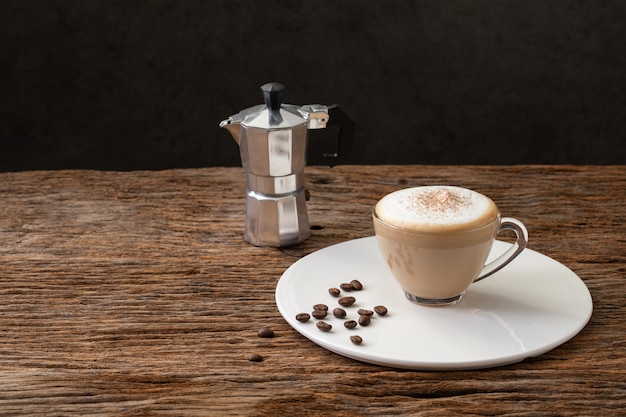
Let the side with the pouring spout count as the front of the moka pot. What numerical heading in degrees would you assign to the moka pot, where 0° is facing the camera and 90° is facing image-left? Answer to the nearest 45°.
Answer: approximately 90°

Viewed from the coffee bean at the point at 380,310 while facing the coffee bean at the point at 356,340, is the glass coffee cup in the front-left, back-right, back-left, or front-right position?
back-left
